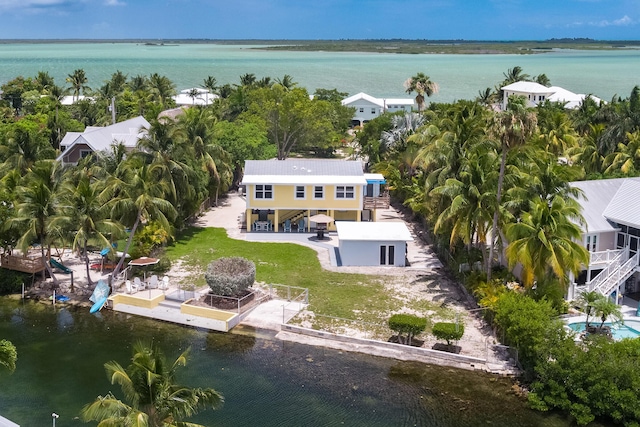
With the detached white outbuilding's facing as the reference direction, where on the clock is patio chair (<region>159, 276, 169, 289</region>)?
The patio chair is roughly at 2 o'clock from the detached white outbuilding.

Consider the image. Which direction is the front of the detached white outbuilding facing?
toward the camera

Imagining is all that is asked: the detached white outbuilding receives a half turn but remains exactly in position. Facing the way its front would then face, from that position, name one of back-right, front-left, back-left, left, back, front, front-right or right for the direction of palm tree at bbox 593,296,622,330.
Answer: back-right

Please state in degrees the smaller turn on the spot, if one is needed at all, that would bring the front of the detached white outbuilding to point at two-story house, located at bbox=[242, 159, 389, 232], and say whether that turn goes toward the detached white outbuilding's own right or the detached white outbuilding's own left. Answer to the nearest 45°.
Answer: approximately 135° to the detached white outbuilding's own right

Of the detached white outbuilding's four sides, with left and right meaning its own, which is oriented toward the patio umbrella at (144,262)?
right

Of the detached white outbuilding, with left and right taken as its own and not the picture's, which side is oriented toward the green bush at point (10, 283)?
right

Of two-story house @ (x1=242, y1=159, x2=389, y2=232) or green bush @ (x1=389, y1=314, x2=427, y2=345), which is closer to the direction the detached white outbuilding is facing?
the green bush

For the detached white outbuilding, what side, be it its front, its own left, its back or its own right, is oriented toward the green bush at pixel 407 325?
front

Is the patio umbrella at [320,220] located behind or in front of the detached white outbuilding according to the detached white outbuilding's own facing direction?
behind

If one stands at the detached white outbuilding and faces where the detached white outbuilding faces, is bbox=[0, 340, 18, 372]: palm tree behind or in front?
in front

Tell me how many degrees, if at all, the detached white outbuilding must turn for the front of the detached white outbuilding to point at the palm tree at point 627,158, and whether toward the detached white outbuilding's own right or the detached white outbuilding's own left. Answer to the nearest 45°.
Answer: approximately 135° to the detached white outbuilding's own left

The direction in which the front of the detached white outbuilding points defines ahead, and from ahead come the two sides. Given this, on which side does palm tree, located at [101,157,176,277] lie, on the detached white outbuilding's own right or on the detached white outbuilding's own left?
on the detached white outbuilding's own right

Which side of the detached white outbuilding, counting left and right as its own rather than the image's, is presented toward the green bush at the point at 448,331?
front
